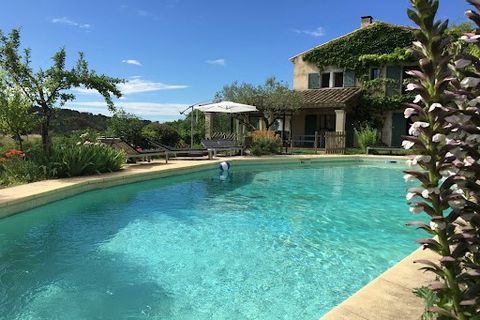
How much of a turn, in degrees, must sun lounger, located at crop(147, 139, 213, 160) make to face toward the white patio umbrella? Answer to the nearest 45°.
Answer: approximately 45° to its left

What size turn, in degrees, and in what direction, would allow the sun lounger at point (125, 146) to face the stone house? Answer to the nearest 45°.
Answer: approximately 45° to its left

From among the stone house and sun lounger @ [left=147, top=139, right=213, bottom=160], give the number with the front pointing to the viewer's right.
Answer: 1

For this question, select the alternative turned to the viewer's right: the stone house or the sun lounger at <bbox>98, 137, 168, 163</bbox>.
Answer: the sun lounger

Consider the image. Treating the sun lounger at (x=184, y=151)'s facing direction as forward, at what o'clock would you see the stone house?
The stone house is roughly at 11 o'clock from the sun lounger.

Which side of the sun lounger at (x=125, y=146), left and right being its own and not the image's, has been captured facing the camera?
right

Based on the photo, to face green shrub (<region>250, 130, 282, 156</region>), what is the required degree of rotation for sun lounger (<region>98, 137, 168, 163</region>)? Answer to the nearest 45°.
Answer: approximately 45° to its left

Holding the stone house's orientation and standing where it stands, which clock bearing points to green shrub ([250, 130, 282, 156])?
The green shrub is roughly at 1 o'clock from the stone house.

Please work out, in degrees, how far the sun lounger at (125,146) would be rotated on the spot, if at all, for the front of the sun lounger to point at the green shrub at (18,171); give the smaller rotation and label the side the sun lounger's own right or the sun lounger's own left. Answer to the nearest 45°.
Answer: approximately 135° to the sun lounger's own right

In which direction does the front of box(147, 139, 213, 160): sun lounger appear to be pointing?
to the viewer's right
